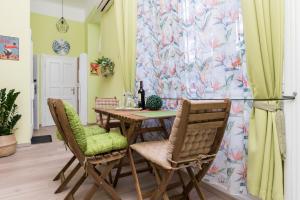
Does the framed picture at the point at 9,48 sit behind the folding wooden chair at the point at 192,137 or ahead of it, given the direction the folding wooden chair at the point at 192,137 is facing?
ahead

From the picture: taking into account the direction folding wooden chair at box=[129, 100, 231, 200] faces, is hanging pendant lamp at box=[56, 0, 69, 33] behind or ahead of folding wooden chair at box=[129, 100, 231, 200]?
ahead

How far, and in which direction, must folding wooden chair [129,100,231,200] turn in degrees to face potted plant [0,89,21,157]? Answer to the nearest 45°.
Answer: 0° — it already faces it

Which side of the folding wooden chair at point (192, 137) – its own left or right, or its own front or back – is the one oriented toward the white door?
front

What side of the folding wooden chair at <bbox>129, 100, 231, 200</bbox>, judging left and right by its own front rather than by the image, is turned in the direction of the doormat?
front

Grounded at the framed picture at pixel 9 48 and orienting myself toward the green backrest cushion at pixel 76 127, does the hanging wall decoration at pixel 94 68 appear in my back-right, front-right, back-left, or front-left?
back-left

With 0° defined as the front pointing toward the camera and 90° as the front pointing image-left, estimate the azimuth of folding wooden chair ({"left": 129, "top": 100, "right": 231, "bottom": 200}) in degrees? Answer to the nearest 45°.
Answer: approximately 135°

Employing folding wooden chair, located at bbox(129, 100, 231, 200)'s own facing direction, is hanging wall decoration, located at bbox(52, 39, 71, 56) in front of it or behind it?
in front
